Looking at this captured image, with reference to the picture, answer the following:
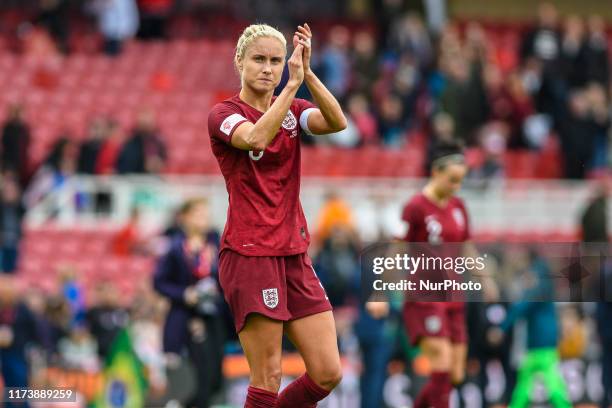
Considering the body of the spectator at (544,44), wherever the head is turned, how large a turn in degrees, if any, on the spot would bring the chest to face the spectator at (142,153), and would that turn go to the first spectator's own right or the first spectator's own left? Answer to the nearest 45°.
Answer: approximately 45° to the first spectator's own right

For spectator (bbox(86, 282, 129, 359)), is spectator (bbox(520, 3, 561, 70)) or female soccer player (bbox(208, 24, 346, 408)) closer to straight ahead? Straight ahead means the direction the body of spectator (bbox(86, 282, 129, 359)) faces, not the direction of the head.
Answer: the female soccer player

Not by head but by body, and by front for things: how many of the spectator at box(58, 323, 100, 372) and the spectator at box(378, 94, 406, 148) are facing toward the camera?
2

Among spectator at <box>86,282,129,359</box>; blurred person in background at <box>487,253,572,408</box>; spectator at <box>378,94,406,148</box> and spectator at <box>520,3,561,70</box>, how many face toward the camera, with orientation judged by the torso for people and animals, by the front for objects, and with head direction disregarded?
3

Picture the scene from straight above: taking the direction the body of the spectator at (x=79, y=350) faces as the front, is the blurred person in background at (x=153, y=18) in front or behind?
behind

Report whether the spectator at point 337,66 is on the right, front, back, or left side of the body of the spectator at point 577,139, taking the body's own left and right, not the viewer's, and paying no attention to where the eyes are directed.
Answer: right

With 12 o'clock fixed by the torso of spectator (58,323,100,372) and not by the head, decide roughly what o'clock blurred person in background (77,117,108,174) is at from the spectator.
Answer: The blurred person in background is roughly at 6 o'clock from the spectator.
